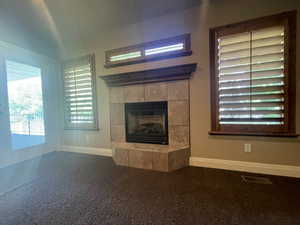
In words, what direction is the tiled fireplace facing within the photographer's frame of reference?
facing the viewer and to the left of the viewer

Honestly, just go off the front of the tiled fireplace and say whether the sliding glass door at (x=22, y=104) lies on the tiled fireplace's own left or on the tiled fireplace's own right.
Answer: on the tiled fireplace's own right

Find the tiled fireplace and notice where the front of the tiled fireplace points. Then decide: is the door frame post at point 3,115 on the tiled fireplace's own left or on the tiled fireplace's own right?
on the tiled fireplace's own right
